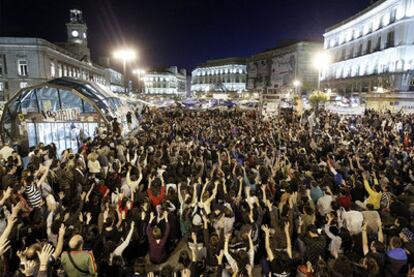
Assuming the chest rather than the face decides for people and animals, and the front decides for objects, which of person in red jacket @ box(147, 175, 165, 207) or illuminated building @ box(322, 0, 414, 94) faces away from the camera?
the person in red jacket

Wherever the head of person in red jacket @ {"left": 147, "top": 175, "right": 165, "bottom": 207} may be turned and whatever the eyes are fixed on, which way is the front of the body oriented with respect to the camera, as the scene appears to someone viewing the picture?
away from the camera

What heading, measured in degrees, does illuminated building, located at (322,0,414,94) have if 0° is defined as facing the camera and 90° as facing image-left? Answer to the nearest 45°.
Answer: approximately 45°

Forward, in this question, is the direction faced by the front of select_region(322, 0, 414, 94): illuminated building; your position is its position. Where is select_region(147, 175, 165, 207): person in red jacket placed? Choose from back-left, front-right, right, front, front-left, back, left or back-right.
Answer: front-left

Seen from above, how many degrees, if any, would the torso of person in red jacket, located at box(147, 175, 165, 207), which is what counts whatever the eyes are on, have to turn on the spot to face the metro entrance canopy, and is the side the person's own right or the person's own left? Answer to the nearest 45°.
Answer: approximately 45° to the person's own left

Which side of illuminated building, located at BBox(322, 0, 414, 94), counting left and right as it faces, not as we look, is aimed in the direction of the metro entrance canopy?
front

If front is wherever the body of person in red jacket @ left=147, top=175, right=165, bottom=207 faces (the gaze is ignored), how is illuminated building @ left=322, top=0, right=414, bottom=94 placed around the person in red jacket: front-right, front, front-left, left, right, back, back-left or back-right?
front-right

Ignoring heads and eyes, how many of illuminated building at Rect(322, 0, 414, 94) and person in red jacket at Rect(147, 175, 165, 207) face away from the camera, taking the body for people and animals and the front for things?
1

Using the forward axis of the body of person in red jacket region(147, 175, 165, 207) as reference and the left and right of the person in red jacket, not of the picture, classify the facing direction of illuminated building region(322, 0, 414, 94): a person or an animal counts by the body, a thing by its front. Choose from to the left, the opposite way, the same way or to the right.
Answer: to the left
